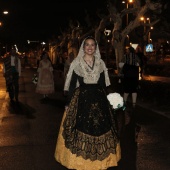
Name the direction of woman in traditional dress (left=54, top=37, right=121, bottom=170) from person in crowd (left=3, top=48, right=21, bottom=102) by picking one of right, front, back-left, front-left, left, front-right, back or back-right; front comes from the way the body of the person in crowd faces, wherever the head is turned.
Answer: front

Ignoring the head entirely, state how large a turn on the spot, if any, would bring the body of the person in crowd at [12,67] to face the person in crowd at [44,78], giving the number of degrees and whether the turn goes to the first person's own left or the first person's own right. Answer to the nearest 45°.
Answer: approximately 135° to the first person's own left

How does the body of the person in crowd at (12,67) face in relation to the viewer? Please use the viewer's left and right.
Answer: facing the viewer

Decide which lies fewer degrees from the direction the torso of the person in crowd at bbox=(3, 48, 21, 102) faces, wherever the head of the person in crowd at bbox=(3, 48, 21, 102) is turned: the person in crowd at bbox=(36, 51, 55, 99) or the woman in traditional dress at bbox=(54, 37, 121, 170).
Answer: the woman in traditional dress

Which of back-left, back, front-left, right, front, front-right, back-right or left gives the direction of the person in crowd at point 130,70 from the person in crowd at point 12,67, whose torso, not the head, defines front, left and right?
front-left

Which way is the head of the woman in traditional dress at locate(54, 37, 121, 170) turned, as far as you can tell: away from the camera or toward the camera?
toward the camera

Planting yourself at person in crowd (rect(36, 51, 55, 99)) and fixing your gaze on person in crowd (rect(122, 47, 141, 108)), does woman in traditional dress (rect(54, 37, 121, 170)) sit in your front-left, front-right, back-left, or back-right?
front-right
